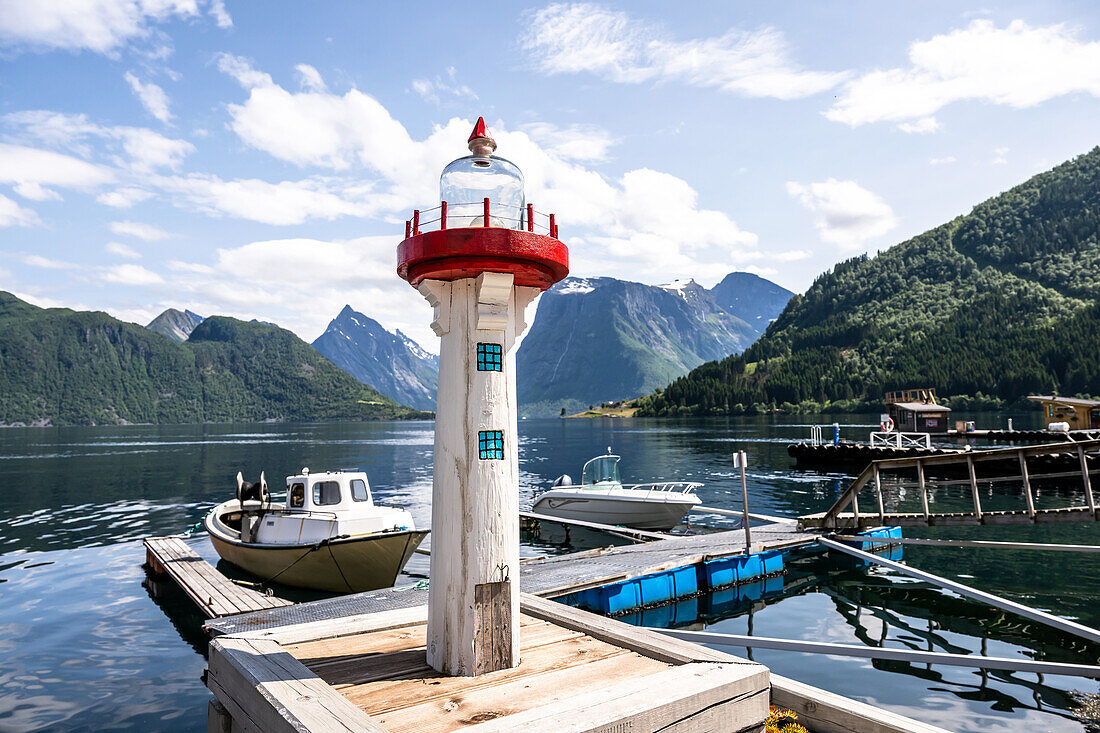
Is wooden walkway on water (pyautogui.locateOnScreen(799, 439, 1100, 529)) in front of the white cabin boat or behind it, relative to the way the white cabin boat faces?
in front

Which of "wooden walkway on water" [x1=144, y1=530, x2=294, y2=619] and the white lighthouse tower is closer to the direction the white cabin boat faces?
the white lighthouse tower

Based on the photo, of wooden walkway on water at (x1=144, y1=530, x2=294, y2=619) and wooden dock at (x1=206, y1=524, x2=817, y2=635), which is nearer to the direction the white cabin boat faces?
the wooden dock

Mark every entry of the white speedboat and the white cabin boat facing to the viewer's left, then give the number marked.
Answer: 0

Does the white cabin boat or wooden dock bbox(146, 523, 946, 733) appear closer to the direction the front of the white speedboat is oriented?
the wooden dock

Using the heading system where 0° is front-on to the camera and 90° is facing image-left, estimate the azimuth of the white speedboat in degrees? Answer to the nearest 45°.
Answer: approximately 315°

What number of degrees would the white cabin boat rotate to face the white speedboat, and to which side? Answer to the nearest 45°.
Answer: approximately 90° to its left
